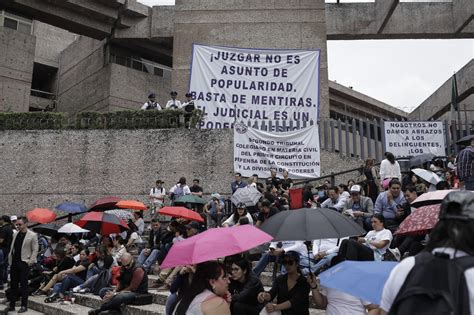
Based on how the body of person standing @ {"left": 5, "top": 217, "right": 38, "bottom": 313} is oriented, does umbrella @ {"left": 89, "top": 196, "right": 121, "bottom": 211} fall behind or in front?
behind

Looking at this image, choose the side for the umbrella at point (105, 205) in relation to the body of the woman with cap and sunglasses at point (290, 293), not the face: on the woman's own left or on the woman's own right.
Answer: on the woman's own right

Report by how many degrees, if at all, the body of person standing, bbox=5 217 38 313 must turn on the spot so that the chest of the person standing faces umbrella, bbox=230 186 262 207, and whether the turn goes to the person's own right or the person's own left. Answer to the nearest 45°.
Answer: approximately 135° to the person's own left

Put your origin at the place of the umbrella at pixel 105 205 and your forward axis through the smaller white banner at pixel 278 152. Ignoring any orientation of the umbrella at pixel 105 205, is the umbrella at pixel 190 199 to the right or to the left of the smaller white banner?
right

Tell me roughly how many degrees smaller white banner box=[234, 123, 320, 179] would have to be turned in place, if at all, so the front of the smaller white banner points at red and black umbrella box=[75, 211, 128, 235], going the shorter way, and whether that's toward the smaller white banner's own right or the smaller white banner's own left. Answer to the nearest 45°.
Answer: approximately 45° to the smaller white banner's own right

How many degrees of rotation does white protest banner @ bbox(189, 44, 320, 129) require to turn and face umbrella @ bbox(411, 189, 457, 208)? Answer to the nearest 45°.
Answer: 0° — it already faces it
